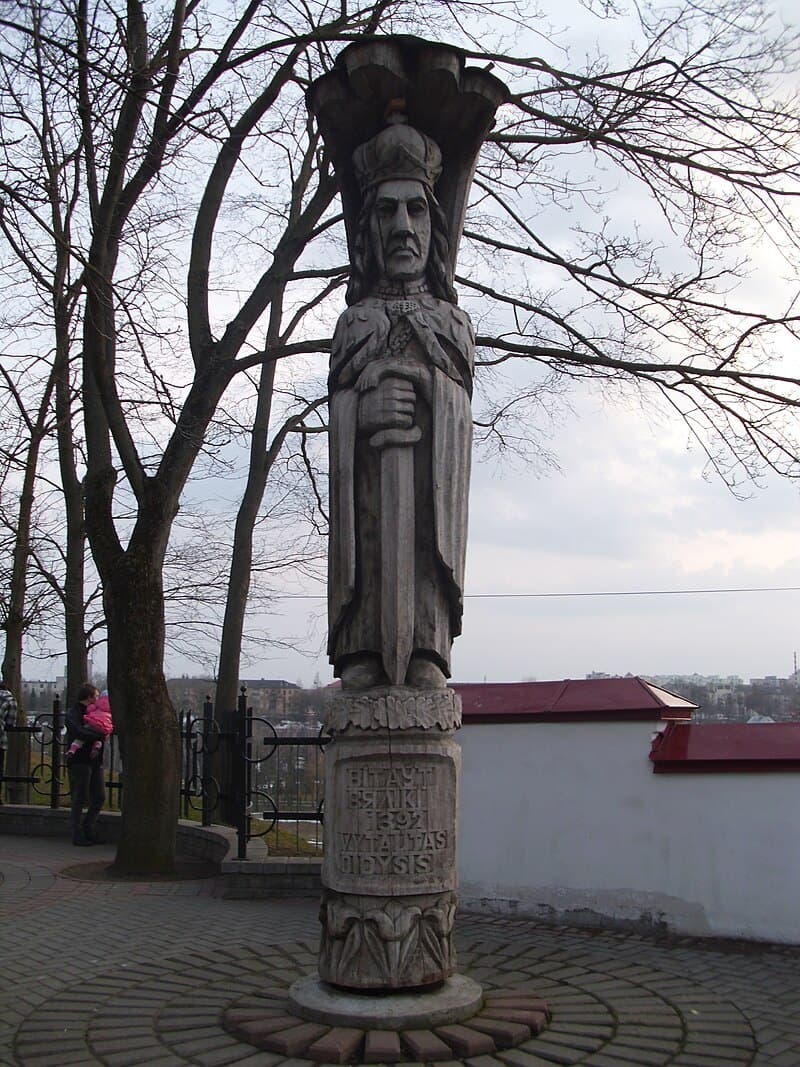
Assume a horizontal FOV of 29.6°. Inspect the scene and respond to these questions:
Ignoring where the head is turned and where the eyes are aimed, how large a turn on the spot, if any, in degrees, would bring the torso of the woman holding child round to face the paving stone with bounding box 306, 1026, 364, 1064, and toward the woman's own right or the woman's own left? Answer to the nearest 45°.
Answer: approximately 45° to the woman's own right

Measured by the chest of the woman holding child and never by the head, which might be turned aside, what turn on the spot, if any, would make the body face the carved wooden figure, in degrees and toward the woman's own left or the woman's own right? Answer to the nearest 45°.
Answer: approximately 45° to the woman's own right

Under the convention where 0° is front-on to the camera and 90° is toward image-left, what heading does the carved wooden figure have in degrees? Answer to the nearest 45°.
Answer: approximately 0°

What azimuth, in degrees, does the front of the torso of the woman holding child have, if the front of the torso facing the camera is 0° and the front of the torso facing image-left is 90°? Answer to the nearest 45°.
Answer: approximately 315°

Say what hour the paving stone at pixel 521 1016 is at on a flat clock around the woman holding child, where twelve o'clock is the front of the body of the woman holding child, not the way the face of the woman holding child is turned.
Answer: The paving stone is roughly at 1 o'clock from the woman holding child.
